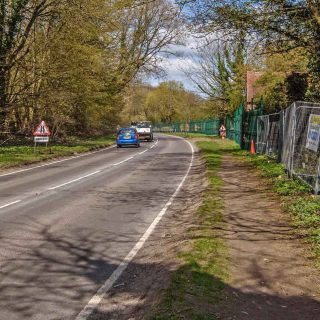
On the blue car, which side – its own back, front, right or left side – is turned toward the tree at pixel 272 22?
right

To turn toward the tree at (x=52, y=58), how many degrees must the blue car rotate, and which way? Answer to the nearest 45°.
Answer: approximately 135° to its left

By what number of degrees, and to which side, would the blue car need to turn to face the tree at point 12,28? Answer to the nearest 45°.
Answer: approximately 135° to its left

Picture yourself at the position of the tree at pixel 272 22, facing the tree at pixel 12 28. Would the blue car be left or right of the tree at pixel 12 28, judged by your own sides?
right

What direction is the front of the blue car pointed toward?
away from the camera

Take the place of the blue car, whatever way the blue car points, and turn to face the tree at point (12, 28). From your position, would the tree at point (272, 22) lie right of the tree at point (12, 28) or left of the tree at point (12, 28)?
left
